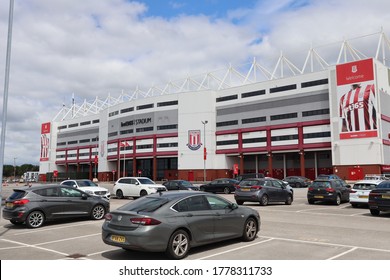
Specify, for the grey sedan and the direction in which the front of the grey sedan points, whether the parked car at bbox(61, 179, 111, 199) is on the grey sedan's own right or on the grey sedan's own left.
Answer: on the grey sedan's own left

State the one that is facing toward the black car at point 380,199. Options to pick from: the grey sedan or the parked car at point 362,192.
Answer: the grey sedan

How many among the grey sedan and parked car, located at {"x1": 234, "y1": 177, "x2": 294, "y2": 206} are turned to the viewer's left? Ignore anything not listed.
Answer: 0

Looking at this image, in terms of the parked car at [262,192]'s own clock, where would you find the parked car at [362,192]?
the parked car at [362,192] is roughly at 2 o'clock from the parked car at [262,192].

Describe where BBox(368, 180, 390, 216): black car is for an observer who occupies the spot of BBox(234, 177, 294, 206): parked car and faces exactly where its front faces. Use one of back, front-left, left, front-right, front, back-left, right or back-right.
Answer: right

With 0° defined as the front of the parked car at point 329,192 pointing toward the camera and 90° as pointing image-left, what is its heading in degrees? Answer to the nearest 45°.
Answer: approximately 225°

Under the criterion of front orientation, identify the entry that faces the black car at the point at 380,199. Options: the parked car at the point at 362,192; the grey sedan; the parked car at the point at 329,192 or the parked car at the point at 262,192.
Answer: the grey sedan

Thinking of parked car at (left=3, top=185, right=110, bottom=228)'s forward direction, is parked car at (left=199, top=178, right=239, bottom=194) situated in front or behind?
in front

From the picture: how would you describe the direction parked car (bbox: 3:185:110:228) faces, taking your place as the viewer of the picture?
facing away from the viewer and to the right of the viewer

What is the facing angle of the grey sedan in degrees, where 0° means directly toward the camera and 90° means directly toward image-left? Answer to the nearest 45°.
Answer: approximately 225°

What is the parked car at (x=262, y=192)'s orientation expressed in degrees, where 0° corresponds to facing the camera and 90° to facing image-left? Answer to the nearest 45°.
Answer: approximately 225°

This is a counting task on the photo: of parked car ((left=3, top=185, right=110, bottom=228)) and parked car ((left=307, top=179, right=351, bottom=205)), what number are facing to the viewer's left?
0

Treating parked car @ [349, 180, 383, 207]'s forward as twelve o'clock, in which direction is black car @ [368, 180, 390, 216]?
The black car is roughly at 4 o'clock from the parked car.
